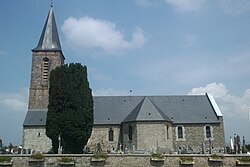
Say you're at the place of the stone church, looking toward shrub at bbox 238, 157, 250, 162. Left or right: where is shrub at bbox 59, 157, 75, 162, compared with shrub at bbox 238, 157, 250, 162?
right

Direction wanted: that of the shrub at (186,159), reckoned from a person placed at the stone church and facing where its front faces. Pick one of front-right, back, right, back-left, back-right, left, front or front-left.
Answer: left

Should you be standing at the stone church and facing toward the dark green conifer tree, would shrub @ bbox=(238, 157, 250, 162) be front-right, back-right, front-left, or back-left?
front-left

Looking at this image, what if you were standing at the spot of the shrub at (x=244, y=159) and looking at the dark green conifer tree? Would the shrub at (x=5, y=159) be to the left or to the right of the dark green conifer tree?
left

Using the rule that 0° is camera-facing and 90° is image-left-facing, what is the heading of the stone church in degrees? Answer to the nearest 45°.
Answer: approximately 90°

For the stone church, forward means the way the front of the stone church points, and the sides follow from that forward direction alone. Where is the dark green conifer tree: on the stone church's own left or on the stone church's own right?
on the stone church's own left

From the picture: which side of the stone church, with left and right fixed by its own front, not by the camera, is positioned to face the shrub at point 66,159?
left

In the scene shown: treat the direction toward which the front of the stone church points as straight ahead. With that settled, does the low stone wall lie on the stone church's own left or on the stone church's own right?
on the stone church's own left

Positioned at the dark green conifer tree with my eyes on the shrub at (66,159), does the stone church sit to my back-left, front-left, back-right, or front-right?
back-left
